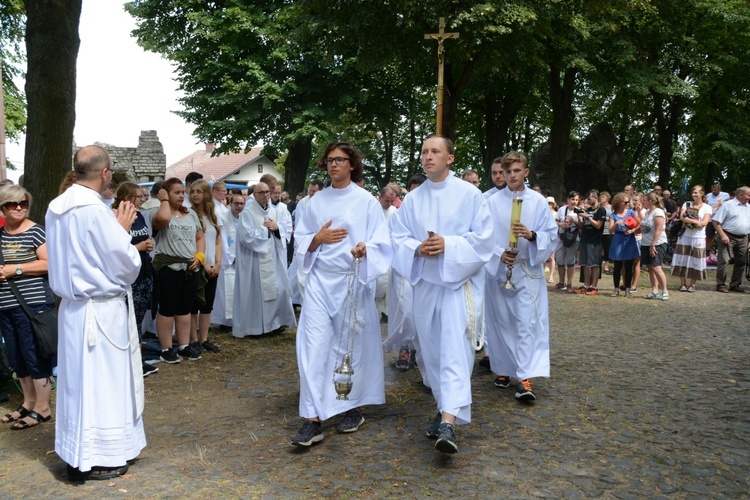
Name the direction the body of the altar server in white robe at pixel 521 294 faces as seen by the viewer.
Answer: toward the camera

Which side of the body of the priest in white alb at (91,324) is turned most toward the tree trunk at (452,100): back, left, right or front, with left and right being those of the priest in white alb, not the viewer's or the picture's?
front

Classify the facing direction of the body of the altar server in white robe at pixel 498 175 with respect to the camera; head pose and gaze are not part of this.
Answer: toward the camera

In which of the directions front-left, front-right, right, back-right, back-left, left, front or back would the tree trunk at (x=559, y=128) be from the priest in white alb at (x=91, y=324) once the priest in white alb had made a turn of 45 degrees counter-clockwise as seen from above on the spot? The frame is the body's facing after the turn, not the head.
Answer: front-right

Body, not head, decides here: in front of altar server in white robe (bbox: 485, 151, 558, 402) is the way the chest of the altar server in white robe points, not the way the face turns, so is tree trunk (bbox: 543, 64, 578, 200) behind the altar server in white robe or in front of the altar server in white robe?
behind

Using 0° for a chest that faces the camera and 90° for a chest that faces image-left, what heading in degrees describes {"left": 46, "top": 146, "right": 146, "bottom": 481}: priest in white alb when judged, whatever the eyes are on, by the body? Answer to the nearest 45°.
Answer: approximately 225°

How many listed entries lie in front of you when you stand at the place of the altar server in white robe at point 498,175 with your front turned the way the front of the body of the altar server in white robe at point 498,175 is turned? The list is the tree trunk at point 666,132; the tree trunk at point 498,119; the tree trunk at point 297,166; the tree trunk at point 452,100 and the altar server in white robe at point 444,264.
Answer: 1

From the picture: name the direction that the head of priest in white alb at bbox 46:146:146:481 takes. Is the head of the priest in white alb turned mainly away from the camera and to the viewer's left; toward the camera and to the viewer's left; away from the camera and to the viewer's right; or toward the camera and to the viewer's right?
away from the camera and to the viewer's right

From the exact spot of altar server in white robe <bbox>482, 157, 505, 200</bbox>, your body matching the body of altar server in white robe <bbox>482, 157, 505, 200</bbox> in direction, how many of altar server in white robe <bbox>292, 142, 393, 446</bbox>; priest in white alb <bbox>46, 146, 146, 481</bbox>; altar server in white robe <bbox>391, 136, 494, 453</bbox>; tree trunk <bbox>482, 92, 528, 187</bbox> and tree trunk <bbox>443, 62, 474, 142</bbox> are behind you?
2

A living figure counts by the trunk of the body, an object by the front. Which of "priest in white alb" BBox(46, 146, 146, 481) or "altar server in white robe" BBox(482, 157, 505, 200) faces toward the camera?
the altar server in white robe

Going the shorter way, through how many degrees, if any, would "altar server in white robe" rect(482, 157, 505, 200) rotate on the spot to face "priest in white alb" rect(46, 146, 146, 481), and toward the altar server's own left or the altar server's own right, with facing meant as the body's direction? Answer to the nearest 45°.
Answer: approximately 45° to the altar server's own right

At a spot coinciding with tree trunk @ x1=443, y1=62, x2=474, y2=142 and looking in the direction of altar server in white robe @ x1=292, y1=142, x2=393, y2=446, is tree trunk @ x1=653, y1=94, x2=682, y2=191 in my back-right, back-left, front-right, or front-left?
back-left
